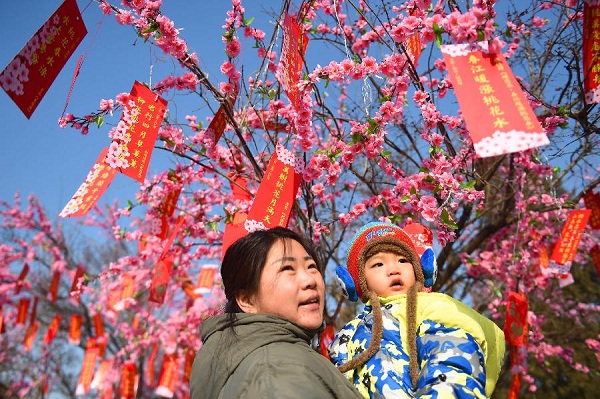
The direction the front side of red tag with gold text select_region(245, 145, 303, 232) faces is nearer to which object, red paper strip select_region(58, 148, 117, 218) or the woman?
the woman

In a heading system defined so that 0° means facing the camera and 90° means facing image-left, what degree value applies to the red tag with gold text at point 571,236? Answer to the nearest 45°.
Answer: approximately 0°

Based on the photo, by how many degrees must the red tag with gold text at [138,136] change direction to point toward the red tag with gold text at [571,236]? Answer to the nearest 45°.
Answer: approximately 90° to its left

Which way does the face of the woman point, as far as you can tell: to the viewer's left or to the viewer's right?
to the viewer's right

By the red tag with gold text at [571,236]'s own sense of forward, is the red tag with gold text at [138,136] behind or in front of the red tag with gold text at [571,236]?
in front
